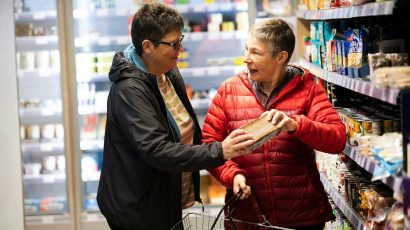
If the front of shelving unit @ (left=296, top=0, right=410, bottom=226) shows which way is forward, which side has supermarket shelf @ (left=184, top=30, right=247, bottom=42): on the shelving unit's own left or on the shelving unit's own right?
on the shelving unit's own right

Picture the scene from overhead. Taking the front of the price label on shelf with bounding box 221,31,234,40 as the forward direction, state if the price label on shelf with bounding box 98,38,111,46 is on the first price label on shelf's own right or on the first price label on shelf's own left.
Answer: on the first price label on shelf's own right

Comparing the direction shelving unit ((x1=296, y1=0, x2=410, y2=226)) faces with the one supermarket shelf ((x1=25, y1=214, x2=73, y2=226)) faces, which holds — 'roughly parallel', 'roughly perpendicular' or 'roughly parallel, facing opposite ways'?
roughly perpendicular

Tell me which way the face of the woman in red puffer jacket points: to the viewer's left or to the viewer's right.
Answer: to the viewer's left

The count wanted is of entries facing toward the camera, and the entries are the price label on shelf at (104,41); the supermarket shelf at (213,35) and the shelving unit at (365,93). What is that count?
2

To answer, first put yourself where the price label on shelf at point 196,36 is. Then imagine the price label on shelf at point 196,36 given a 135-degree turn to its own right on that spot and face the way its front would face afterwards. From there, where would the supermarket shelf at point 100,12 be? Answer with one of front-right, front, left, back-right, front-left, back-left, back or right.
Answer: front-left

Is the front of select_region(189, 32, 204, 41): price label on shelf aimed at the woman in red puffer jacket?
yes

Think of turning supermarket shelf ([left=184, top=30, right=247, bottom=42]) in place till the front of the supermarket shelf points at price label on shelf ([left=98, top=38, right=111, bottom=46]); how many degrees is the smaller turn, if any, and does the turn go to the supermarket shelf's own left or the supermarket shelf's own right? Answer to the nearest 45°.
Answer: approximately 90° to the supermarket shelf's own right

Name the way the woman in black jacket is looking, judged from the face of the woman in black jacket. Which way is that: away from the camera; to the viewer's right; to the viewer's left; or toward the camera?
to the viewer's right

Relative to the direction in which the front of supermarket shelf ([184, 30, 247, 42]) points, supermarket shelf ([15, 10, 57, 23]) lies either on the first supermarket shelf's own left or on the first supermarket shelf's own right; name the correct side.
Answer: on the first supermarket shelf's own right
